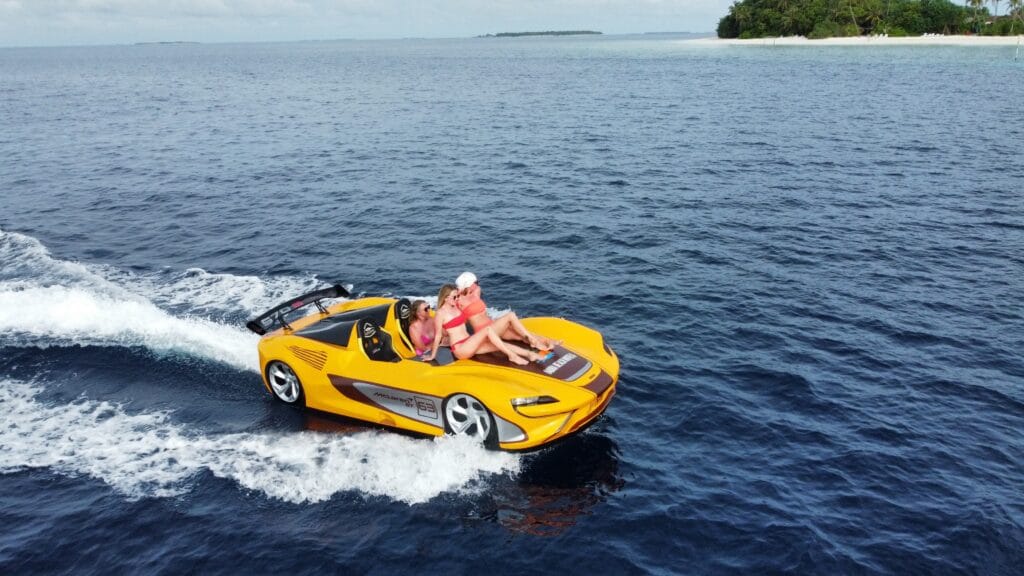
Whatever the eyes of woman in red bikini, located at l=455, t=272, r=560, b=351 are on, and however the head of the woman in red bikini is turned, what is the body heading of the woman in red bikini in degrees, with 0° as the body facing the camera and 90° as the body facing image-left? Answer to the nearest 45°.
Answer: approximately 315°

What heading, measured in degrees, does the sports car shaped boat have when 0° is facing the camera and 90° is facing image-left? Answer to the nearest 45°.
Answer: approximately 315°

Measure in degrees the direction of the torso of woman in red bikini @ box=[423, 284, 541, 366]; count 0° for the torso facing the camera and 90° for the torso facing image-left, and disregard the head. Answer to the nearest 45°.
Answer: approximately 315°
